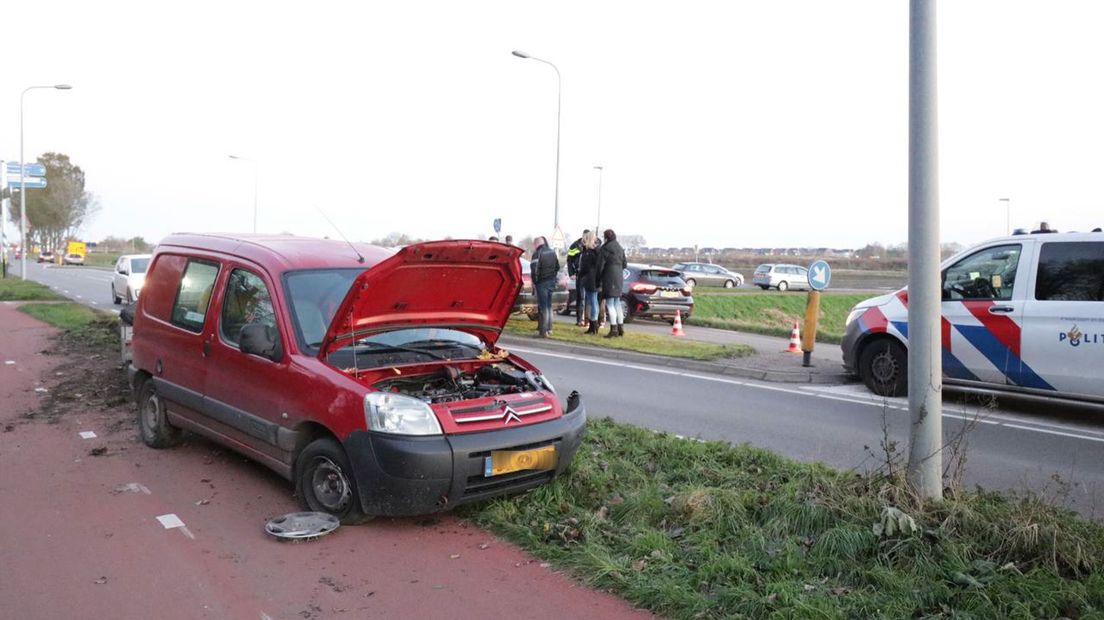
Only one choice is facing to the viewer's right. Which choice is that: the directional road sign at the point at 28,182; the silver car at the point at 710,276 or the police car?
the silver car

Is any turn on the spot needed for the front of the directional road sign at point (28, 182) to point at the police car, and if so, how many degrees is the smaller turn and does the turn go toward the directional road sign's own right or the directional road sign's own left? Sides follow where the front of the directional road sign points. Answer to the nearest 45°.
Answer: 0° — it already faces it

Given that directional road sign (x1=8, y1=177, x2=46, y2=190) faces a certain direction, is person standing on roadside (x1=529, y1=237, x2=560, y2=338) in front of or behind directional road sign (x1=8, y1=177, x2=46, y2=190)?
in front

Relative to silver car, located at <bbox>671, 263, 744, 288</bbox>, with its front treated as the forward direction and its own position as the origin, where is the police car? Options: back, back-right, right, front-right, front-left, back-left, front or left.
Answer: right

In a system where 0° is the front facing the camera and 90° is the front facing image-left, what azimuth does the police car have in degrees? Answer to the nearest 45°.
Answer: approximately 90°

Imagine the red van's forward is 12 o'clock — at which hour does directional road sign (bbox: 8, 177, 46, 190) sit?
The directional road sign is roughly at 7 o'clock from the red van.

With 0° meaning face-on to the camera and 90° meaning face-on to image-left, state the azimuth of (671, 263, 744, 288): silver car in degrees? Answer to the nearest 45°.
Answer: approximately 270°

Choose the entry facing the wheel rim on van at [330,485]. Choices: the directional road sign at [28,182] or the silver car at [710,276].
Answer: the directional road sign

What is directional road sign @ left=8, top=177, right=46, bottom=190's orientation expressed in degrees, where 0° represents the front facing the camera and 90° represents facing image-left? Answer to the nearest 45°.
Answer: approximately 0°

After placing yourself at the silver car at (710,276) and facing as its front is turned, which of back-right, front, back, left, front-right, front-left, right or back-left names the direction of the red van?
right
